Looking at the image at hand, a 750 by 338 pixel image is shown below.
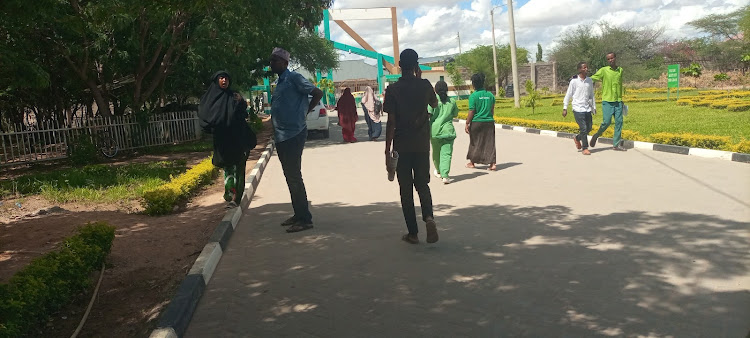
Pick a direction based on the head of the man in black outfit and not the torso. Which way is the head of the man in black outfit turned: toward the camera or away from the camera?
away from the camera

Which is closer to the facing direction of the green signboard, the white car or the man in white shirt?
the man in white shirt

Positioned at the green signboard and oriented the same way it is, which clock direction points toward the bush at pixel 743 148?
The bush is roughly at 12 o'clock from the green signboard.

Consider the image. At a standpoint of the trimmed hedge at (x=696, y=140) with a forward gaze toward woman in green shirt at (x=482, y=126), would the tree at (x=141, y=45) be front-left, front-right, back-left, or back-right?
front-right

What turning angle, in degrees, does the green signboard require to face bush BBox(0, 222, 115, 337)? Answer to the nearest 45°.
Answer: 0° — it already faces it

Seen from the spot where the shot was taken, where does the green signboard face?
facing the viewer

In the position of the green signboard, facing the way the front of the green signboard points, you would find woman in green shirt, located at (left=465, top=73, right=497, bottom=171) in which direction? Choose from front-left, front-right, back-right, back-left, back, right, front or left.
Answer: front

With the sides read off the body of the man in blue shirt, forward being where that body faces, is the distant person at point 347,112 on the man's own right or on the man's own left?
on the man's own right

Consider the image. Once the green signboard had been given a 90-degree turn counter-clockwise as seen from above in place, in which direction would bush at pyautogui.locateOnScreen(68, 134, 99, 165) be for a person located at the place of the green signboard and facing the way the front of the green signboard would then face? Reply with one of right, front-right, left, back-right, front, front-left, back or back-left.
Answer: back-right

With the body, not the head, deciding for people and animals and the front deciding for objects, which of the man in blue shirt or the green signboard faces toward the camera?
the green signboard

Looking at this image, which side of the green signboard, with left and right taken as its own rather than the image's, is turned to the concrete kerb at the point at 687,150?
front

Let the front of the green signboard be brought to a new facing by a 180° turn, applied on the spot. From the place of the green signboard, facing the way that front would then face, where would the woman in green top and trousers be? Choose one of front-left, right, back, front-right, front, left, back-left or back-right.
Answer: back
